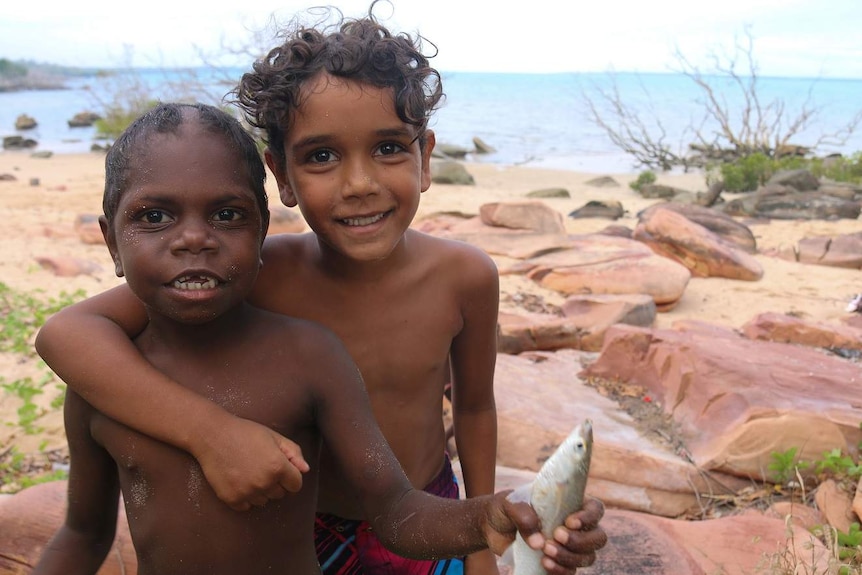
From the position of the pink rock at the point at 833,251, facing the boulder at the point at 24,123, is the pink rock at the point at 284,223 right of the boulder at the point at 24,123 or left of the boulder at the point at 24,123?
left

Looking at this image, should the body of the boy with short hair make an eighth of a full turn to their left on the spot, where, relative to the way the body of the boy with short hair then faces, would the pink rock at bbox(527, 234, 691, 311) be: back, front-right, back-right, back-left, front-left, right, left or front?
left

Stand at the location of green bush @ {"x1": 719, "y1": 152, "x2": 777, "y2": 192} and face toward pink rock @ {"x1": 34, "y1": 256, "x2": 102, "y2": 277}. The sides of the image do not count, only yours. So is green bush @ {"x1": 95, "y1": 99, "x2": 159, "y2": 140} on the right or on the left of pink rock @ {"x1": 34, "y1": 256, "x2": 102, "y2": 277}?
right

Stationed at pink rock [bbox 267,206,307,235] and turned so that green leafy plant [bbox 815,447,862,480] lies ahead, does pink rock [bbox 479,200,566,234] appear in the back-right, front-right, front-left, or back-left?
front-left

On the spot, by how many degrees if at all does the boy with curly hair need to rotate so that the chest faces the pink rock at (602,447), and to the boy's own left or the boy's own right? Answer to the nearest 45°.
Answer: approximately 135° to the boy's own left

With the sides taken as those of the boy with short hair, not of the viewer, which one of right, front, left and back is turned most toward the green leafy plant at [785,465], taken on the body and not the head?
left

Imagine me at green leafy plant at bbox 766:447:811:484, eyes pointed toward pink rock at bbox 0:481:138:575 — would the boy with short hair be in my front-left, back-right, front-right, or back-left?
front-left

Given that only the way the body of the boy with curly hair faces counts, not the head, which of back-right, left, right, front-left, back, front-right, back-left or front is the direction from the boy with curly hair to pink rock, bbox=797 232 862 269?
back-left

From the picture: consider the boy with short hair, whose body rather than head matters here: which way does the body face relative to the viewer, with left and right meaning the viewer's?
facing the viewer

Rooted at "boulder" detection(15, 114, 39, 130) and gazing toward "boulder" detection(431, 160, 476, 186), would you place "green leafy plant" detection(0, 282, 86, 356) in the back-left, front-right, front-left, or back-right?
front-right

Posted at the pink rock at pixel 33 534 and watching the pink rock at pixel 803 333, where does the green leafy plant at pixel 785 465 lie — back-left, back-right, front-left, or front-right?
front-right

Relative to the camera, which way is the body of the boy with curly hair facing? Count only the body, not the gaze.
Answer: toward the camera

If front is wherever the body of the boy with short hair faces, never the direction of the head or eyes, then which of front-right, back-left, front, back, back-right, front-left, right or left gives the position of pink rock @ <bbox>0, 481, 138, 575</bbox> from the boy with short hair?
back-right

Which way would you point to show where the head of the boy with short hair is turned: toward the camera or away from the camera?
toward the camera

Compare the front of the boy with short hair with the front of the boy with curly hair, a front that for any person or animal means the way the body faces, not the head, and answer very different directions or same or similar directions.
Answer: same or similar directions

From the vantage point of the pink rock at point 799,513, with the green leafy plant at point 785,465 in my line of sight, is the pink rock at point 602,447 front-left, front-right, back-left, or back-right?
front-left

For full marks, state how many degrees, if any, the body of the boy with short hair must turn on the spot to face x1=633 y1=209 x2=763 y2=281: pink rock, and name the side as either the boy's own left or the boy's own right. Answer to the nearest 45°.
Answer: approximately 135° to the boy's own left

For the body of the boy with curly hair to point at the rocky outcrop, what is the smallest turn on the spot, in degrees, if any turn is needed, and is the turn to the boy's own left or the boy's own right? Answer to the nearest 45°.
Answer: approximately 135° to the boy's own left
